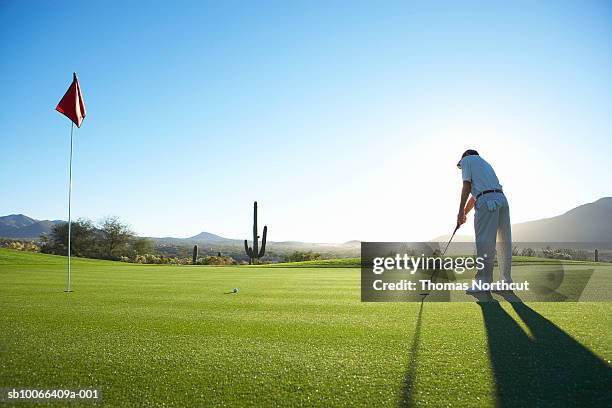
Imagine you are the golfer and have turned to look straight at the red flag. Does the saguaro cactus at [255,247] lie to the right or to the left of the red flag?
right

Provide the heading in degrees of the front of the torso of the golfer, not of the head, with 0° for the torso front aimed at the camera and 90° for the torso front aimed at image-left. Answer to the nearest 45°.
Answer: approximately 135°
